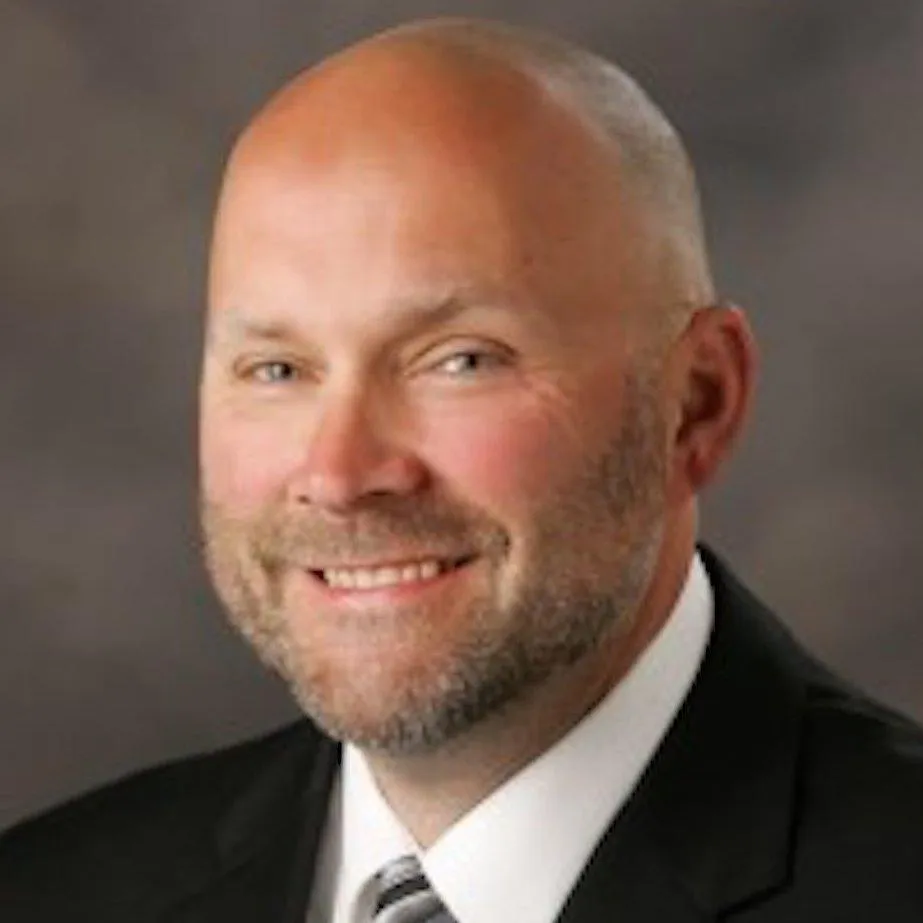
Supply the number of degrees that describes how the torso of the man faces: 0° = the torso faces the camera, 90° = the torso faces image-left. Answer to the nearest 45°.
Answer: approximately 45°
